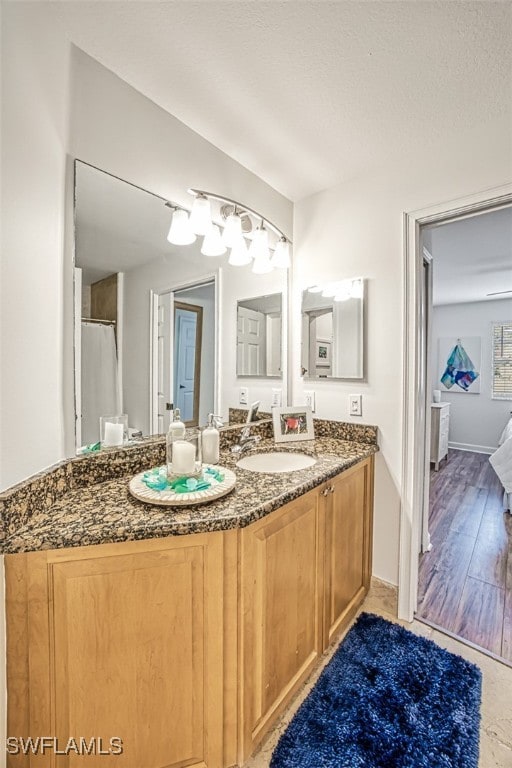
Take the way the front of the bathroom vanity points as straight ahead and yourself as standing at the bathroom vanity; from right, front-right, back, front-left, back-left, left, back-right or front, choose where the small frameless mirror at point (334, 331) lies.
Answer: left

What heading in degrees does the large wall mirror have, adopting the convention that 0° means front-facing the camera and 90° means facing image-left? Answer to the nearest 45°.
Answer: approximately 315°

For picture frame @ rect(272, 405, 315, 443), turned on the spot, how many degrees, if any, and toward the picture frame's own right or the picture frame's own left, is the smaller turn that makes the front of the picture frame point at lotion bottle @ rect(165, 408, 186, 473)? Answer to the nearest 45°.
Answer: approximately 45° to the picture frame's own right

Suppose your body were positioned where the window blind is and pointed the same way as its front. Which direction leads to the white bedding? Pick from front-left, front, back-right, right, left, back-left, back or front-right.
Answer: front

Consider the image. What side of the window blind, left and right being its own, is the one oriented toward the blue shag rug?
front

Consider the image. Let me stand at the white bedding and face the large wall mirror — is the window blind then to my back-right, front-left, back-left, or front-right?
back-right

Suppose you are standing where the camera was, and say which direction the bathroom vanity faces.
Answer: facing the viewer and to the right of the viewer

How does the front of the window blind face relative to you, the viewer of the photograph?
facing the viewer

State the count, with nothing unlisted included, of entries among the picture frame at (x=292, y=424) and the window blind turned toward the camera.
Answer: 2

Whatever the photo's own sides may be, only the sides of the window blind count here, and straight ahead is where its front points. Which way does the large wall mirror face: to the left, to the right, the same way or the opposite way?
to the left

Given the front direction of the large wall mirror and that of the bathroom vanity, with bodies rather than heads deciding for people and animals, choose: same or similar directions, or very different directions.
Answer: same or similar directions

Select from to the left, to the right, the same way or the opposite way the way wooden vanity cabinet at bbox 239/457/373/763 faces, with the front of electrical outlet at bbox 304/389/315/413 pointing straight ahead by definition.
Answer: to the left

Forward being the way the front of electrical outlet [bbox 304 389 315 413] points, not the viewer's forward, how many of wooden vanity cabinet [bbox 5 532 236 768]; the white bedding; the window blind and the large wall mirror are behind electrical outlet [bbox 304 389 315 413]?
2

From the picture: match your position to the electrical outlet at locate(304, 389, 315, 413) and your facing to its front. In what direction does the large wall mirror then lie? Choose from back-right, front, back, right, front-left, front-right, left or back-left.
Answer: front

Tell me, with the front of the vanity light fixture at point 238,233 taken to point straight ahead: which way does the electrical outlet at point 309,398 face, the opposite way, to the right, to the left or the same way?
to the right
